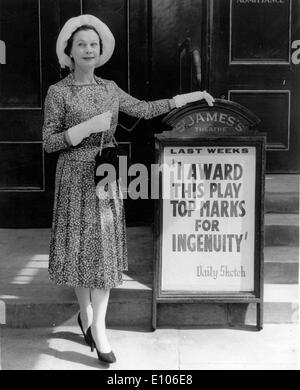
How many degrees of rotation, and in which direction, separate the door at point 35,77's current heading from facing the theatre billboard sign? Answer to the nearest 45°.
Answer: approximately 45° to its left

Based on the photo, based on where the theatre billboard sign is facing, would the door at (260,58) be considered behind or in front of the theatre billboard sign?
behind

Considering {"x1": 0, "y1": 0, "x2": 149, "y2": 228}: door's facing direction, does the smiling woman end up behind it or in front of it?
in front

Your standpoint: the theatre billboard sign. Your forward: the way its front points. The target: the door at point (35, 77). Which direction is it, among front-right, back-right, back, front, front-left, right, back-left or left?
back-right

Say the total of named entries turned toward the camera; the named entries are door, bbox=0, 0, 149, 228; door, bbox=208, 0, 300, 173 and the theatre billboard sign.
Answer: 3

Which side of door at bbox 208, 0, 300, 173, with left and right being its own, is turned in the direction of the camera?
front

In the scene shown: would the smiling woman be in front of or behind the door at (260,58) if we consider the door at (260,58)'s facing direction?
in front

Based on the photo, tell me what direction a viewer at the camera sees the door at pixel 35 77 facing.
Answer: facing the viewer

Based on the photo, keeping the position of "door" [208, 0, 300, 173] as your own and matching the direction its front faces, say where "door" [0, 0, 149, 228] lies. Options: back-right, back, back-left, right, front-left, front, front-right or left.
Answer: right

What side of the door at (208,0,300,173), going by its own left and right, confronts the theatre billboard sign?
front

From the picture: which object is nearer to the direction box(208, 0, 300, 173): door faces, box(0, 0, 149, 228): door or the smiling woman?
the smiling woman

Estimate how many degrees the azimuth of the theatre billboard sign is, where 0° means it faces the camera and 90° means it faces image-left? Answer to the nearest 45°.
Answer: approximately 0°

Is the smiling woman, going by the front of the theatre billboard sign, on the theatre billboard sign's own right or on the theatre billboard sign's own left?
on the theatre billboard sign's own right
